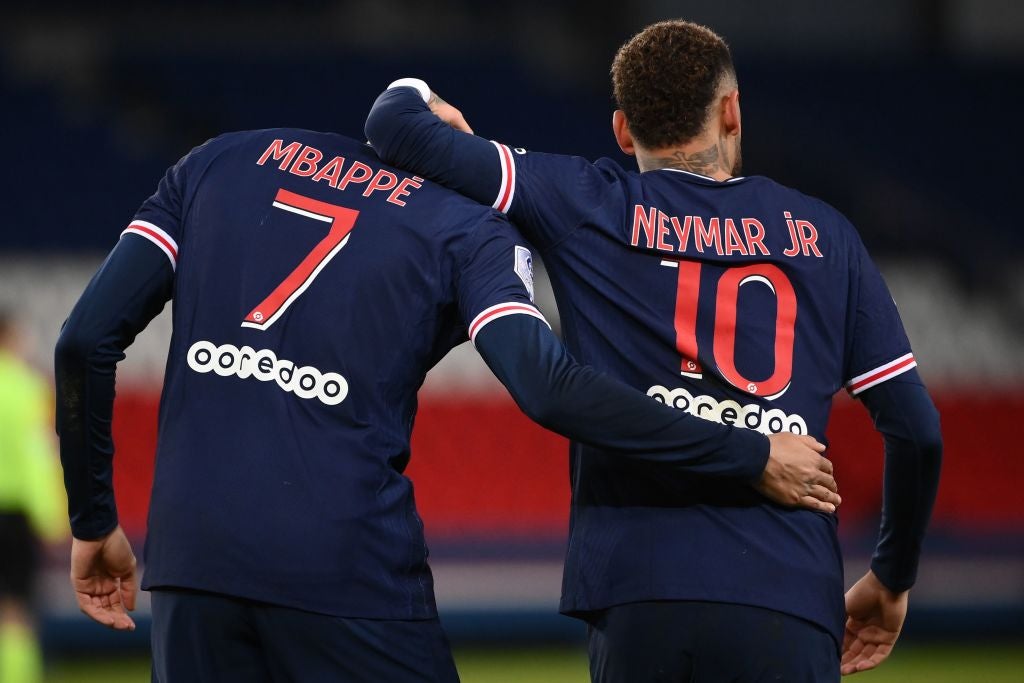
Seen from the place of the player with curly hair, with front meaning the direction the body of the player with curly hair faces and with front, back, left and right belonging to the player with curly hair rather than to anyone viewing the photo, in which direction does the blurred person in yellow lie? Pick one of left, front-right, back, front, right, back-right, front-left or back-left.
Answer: front-left

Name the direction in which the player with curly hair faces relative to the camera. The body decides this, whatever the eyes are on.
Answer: away from the camera
